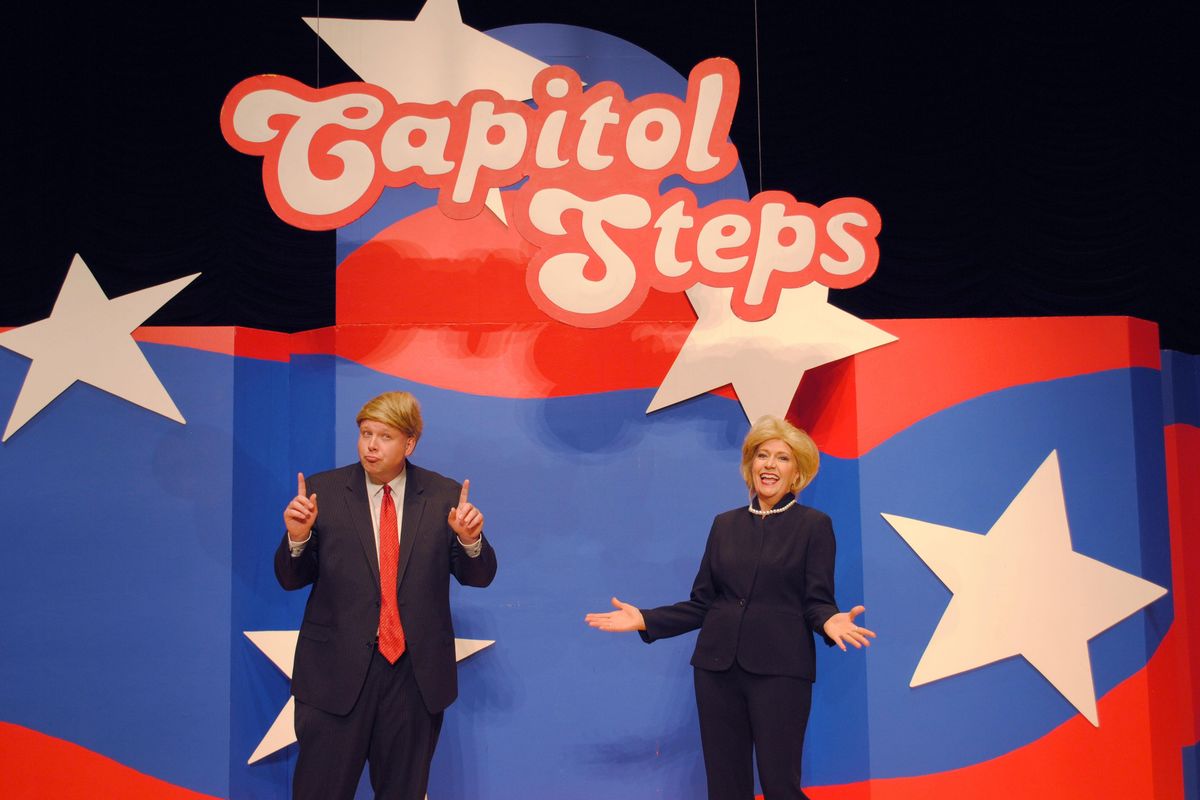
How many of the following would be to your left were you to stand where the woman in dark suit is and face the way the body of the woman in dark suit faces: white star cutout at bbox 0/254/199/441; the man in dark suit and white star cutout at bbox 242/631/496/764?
0

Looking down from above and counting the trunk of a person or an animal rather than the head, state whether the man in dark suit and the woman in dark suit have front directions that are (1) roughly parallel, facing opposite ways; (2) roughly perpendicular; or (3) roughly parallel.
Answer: roughly parallel

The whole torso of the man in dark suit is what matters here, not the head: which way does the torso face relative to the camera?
toward the camera

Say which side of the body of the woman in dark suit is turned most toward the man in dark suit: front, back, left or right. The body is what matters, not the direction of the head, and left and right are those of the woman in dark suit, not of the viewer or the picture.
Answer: right

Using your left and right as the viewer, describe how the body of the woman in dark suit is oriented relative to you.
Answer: facing the viewer

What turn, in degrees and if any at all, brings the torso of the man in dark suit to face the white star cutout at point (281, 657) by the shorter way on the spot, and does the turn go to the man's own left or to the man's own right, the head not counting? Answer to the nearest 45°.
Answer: approximately 180°

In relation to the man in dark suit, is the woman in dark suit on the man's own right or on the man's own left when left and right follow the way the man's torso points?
on the man's own left

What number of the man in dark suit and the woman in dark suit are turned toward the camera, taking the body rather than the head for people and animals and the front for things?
2
